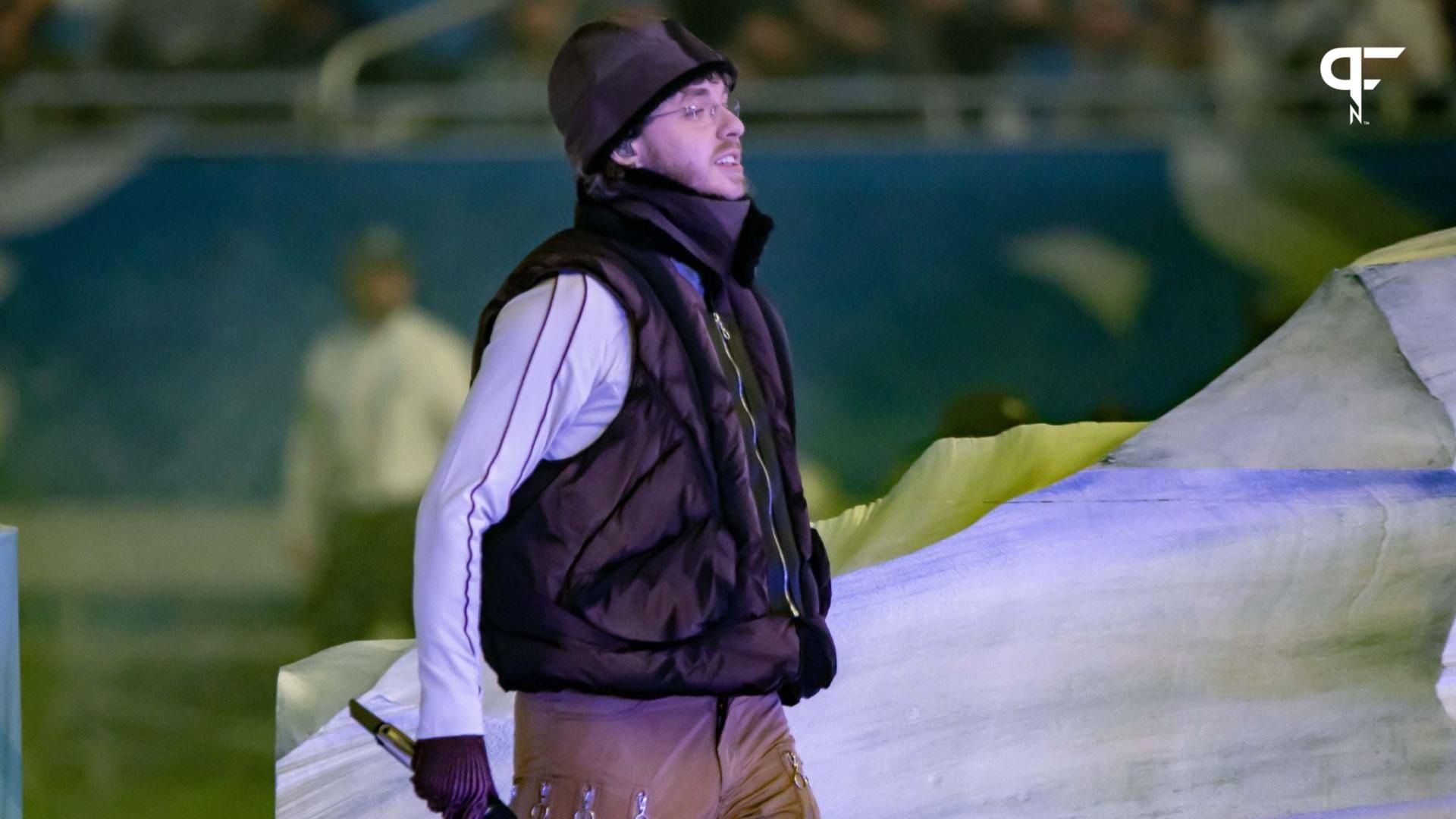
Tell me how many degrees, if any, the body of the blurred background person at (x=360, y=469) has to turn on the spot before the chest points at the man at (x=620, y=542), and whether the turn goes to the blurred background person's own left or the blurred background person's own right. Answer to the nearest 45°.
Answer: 0° — they already face them

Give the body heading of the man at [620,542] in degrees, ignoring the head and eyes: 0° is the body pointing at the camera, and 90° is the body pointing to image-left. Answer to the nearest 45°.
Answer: approximately 315°

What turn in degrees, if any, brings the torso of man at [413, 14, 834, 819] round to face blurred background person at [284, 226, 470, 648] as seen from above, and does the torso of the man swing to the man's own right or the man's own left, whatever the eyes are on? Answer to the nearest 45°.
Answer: approximately 135° to the man's own left

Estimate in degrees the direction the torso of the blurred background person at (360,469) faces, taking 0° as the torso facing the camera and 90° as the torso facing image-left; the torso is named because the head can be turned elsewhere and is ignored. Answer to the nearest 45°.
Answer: approximately 0°

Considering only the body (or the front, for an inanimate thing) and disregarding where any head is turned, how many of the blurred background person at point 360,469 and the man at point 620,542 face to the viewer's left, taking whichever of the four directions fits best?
0

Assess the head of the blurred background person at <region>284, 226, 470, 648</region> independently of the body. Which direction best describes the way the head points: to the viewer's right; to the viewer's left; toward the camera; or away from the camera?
toward the camera

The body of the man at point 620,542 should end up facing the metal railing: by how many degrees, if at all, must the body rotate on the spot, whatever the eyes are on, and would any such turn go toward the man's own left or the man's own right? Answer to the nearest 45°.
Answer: approximately 135° to the man's own left

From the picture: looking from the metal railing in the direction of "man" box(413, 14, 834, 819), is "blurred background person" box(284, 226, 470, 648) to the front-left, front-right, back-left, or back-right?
front-right
